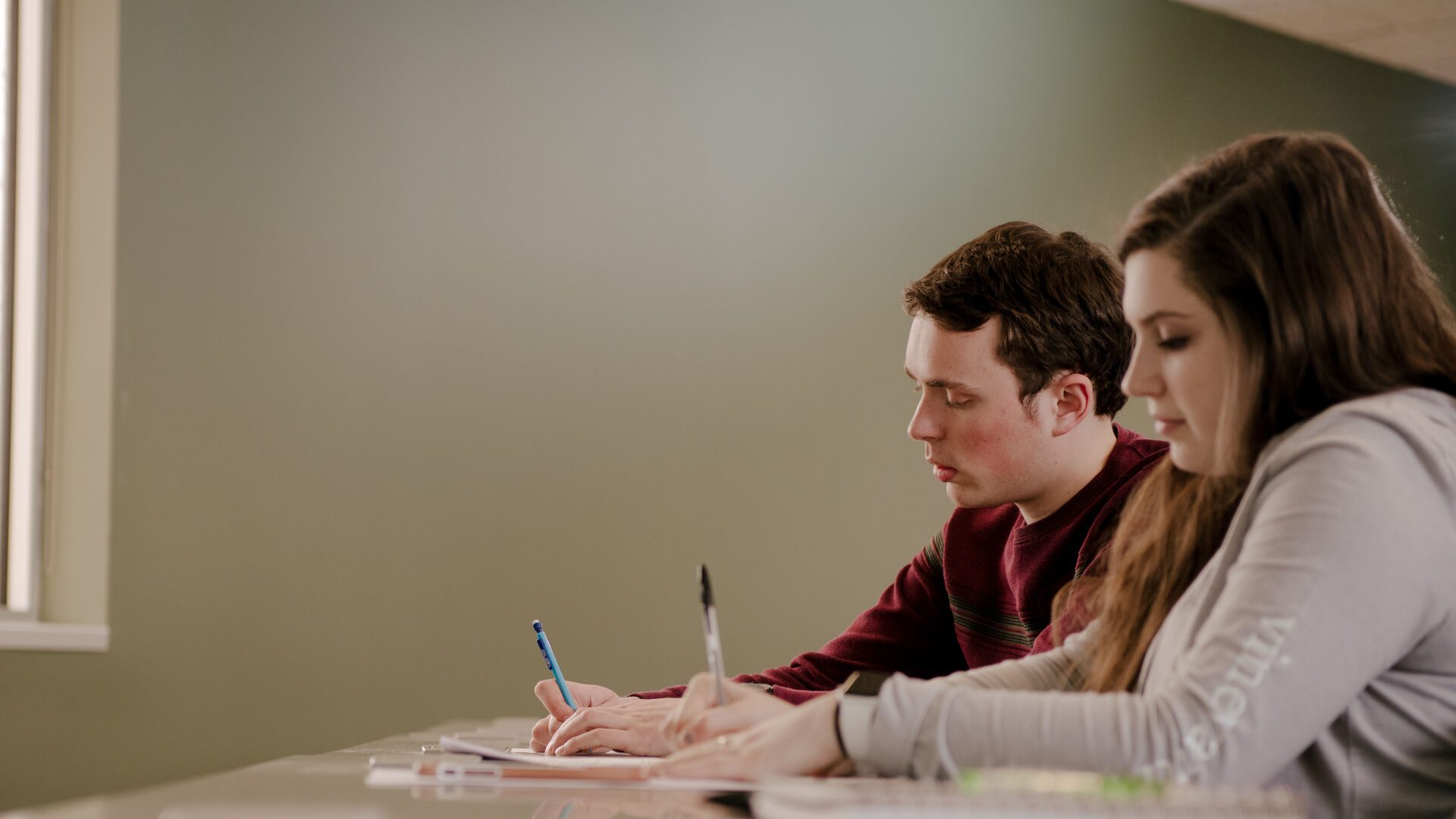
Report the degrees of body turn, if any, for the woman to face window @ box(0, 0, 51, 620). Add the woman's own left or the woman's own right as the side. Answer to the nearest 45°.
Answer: approximately 45° to the woman's own right

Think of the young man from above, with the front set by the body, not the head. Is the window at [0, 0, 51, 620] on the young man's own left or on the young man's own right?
on the young man's own right

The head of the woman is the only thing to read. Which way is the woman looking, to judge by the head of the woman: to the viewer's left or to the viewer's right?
to the viewer's left

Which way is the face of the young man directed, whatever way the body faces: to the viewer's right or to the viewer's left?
to the viewer's left

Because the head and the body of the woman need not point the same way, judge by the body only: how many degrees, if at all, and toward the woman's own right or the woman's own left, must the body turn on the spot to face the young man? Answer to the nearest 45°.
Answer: approximately 90° to the woman's own right

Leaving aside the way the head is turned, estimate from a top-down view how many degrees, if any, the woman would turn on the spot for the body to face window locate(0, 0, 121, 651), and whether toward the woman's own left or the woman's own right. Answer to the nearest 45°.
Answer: approximately 45° to the woman's own right

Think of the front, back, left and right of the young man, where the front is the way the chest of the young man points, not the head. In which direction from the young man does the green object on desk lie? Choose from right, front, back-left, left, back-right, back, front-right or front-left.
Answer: front-left

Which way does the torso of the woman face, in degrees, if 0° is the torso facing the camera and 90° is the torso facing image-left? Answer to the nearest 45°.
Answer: approximately 90°
